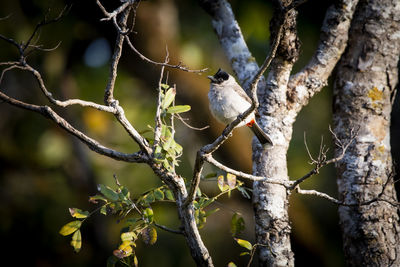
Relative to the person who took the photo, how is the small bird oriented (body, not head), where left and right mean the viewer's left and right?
facing the viewer and to the left of the viewer

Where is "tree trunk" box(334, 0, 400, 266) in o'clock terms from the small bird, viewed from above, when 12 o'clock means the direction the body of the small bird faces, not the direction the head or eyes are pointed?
The tree trunk is roughly at 8 o'clock from the small bird.
